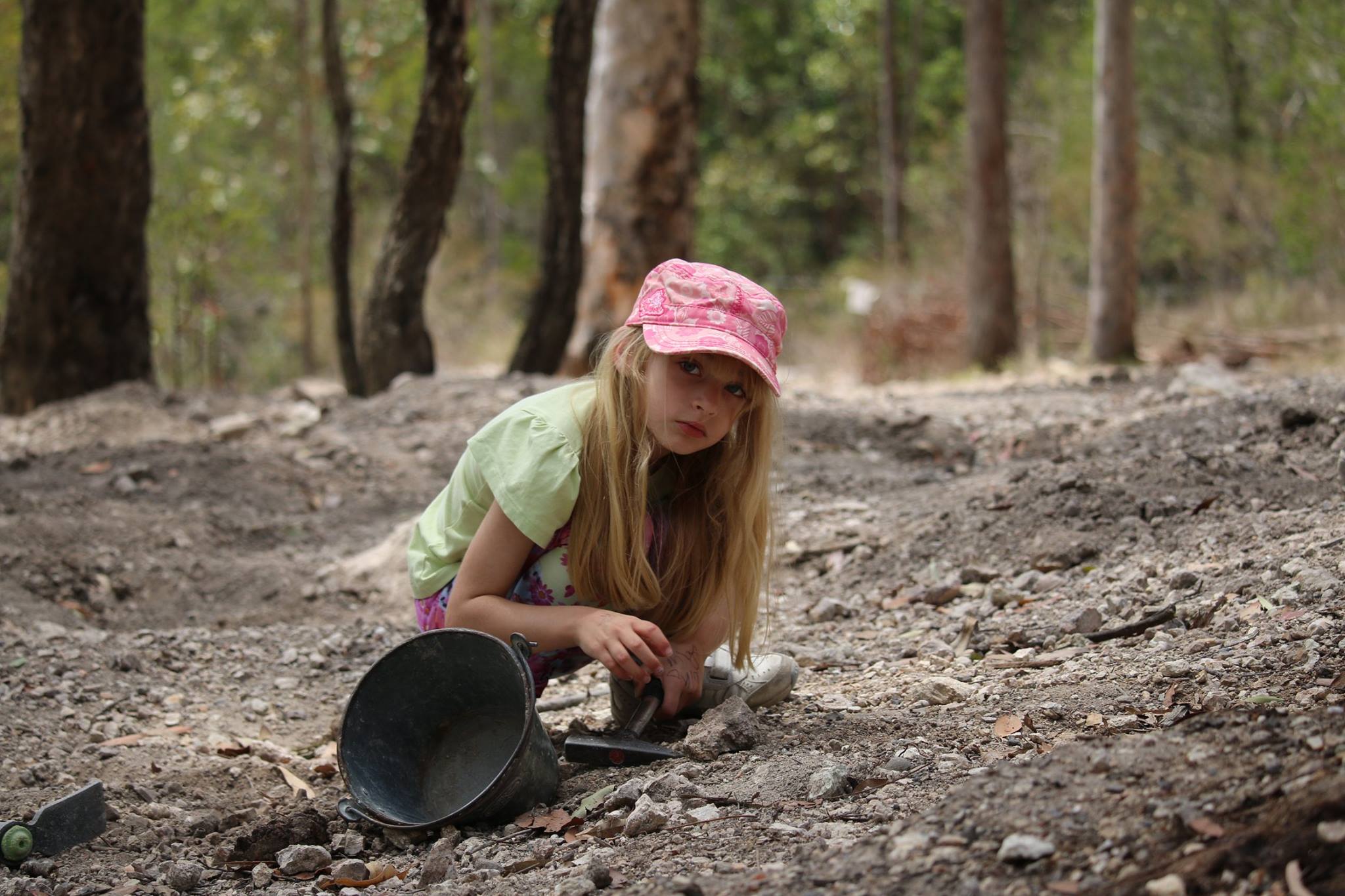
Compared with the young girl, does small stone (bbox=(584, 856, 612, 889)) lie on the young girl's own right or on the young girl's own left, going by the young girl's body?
on the young girl's own right

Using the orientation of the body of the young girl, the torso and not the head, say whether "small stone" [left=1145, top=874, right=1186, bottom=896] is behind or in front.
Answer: in front

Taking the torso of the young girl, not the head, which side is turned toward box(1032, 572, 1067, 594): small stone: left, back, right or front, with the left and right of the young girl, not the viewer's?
left

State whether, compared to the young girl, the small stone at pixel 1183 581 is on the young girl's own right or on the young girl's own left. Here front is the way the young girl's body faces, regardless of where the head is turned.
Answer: on the young girl's own left

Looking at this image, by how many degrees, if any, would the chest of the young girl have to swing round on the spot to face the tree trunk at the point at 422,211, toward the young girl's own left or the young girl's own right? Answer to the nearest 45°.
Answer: approximately 135° to the young girl's own left

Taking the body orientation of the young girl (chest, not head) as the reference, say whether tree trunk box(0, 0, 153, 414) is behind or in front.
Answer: behind

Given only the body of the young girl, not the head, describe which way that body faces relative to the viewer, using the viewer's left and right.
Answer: facing the viewer and to the right of the viewer

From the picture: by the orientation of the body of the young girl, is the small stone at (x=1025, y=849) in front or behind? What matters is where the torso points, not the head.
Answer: in front

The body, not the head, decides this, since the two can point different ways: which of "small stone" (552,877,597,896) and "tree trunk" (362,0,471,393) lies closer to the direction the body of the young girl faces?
the small stone

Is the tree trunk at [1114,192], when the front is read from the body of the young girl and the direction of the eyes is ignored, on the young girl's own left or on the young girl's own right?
on the young girl's own left

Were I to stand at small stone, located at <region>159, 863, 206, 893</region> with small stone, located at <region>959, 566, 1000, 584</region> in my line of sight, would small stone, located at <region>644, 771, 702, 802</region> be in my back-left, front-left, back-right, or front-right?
front-right
